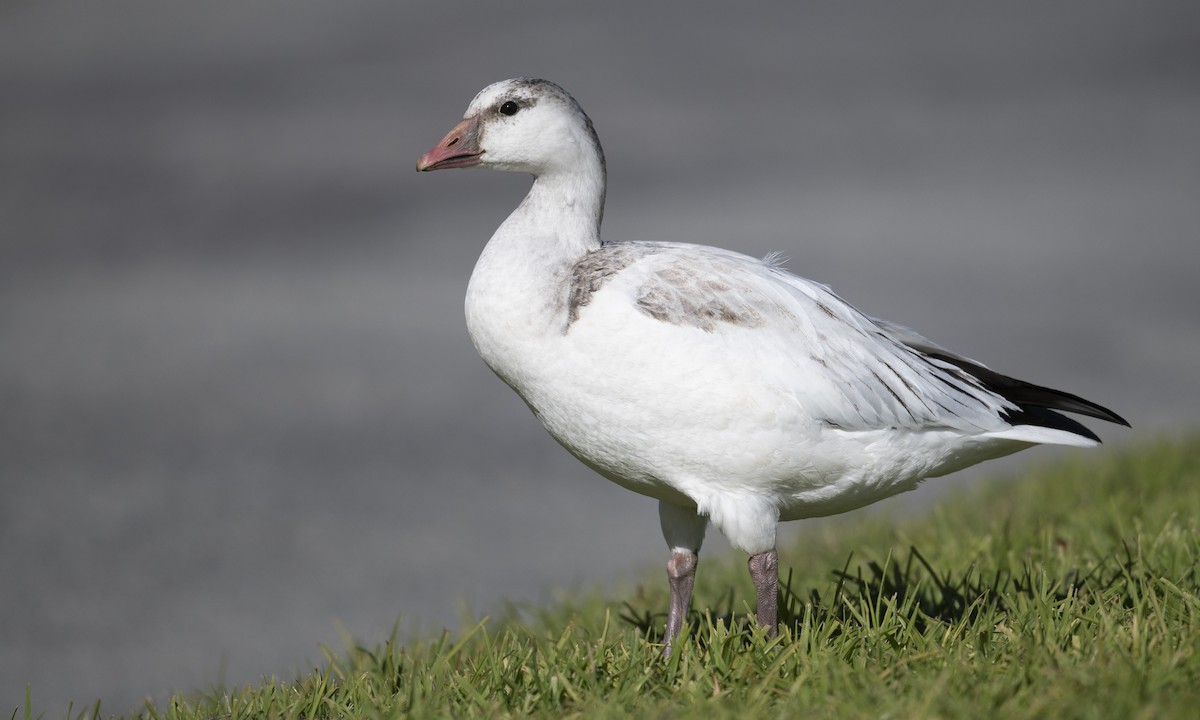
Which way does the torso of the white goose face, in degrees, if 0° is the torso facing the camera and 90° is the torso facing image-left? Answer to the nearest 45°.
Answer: approximately 90°
